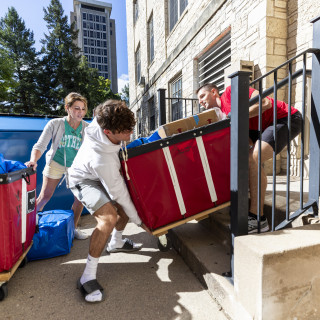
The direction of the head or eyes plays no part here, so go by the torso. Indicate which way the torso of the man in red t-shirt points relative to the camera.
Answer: to the viewer's left

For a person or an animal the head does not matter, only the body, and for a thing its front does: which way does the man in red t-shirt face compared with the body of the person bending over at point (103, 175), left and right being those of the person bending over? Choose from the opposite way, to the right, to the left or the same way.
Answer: the opposite way

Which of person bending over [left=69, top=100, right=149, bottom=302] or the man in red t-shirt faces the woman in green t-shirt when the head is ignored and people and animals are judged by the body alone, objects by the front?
the man in red t-shirt

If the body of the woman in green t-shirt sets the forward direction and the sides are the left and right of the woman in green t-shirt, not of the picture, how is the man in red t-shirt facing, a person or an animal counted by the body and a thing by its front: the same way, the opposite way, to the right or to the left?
to the right

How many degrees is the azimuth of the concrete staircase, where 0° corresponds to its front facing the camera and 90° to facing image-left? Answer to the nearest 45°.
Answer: approximately 45°

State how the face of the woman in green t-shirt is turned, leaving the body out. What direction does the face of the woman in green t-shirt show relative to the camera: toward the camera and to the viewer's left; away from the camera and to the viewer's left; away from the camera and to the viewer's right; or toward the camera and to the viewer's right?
toward the camera and to the viewer's right

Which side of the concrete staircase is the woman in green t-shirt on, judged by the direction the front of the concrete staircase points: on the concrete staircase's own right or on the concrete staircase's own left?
on the concrete staircase's own right

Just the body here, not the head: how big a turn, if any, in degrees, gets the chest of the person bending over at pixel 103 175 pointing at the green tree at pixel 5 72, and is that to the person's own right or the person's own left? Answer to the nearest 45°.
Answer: approximately 135° to the person's own left
